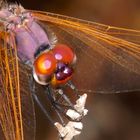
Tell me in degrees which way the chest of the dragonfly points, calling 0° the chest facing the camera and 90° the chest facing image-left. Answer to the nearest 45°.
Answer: approximately 315°
